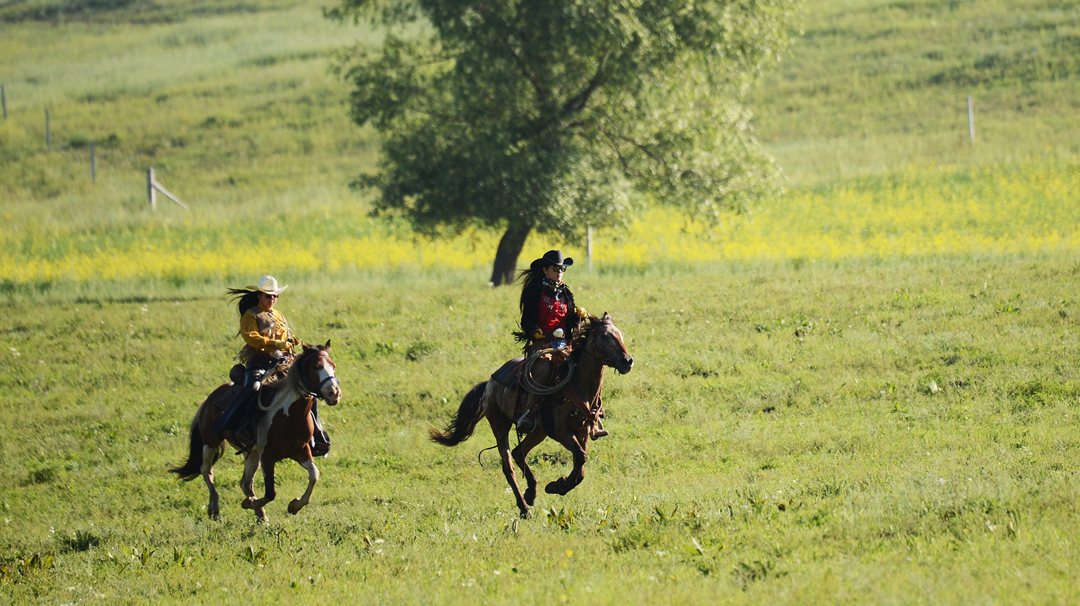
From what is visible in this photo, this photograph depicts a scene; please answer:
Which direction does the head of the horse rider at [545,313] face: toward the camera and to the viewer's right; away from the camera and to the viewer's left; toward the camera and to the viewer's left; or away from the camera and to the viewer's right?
toward the camera and to the viewer's right

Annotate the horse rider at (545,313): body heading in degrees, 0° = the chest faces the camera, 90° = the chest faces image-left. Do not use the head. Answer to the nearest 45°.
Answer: approximately 315°

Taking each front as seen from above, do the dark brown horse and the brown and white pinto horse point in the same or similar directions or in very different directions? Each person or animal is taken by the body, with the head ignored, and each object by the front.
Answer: same or similar directions

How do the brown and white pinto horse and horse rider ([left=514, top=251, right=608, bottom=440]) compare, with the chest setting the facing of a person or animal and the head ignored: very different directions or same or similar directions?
same or similar directions

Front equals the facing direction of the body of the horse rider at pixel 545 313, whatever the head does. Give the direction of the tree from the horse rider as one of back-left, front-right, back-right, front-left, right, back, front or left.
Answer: back-left

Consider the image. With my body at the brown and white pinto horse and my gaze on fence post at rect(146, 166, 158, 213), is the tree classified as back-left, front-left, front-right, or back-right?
front-right

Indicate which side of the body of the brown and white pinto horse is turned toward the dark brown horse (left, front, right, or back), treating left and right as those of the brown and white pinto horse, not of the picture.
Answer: front

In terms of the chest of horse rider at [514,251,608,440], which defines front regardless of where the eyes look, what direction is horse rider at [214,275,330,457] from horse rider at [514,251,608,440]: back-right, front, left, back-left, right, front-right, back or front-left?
back-right

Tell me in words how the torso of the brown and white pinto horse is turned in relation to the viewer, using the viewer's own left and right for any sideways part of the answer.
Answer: facing the viewer and to the right of the viewer

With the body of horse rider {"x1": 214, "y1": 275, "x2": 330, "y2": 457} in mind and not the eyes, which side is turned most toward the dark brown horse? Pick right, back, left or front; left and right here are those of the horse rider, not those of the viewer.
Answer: front

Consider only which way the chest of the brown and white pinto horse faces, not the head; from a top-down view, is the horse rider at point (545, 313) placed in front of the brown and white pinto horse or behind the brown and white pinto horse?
in front

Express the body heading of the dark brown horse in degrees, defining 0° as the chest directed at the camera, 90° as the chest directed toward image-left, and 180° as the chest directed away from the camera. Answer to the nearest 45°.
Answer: approximately 315°

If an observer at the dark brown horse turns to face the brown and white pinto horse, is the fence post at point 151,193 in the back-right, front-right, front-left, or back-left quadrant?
front-right

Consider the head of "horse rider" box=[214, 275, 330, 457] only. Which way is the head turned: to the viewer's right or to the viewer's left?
to the viewer's right

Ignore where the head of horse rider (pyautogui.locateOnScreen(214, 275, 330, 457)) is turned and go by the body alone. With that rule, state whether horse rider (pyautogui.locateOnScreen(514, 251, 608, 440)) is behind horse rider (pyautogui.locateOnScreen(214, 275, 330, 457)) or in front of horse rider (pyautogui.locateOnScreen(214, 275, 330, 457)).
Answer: in front

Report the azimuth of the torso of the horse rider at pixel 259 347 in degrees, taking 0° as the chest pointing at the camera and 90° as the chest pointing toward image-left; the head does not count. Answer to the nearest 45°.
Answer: approximately 315°

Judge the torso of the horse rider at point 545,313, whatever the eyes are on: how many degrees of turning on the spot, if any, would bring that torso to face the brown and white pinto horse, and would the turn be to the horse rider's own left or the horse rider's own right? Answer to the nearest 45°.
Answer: approximately 135° to the horse rider's own right
